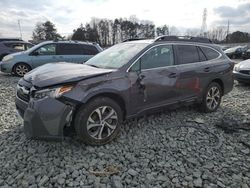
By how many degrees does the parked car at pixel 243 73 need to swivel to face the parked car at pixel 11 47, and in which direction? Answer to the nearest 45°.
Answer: approximately 45° to its right

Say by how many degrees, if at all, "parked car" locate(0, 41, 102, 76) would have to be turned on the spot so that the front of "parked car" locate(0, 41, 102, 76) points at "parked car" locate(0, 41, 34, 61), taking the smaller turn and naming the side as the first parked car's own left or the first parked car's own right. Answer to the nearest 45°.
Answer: approximately 90° to the first parked car's own right

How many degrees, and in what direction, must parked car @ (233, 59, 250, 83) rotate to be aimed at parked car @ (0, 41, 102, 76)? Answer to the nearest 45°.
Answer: approximately 45° to its right

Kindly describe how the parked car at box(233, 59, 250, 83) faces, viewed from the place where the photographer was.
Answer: facing the viewer and to the left of the viewer

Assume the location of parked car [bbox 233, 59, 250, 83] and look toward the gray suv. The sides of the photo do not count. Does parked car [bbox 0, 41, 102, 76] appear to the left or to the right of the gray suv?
right

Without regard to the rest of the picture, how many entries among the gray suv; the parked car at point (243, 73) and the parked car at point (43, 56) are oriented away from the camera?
0

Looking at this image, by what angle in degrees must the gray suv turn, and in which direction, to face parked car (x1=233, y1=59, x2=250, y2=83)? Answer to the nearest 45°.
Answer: approximately 180°

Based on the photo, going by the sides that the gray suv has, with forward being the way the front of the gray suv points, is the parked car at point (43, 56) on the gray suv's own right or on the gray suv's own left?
on the gray suv's own right

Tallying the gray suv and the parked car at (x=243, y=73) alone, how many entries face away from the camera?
0

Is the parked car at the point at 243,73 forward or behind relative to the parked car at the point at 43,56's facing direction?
behind

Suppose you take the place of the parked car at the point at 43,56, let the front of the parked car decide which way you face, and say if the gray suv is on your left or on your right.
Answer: on your left

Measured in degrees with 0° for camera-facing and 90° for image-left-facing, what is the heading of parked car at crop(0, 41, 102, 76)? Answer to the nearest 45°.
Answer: approximately 90°
